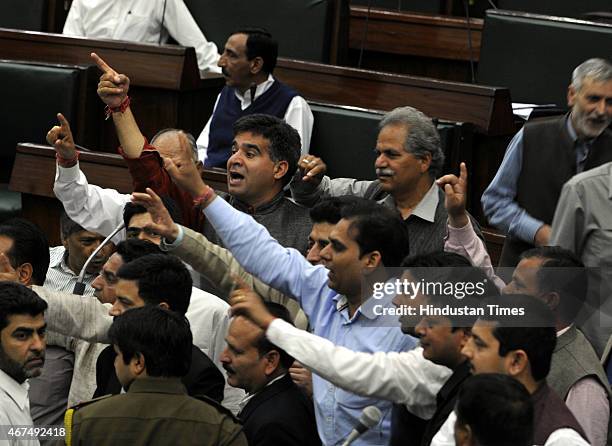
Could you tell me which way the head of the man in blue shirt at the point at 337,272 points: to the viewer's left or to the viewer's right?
to the viewer's left

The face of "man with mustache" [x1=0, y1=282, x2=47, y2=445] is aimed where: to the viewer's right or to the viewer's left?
to the viewer's right

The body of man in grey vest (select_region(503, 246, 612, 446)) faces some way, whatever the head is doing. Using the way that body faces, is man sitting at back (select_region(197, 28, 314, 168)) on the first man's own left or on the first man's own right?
on the first man's own right

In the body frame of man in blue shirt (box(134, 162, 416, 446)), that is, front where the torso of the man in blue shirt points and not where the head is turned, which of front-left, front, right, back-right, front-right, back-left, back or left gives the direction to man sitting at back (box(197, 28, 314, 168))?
back-right

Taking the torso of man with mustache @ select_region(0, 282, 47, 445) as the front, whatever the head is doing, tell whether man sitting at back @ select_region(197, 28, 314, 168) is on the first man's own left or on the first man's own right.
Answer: on the first man's own left

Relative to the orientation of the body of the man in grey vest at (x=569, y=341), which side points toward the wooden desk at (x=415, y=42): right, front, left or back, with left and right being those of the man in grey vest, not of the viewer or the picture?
right

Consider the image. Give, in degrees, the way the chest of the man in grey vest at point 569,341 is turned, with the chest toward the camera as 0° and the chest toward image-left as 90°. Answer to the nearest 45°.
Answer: approximately 90°

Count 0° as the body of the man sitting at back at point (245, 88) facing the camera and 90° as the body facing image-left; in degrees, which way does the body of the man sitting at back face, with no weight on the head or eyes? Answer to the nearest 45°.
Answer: approximately 45°

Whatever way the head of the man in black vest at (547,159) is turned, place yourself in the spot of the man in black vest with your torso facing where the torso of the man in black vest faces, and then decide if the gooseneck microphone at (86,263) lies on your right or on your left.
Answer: on your right

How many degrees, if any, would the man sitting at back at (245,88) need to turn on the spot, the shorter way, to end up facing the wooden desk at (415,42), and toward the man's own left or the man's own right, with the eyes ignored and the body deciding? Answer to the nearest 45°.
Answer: approximately 180°

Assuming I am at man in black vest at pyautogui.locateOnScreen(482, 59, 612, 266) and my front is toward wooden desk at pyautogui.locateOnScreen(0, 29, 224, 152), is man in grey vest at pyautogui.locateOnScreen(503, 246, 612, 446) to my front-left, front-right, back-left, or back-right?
back-left
